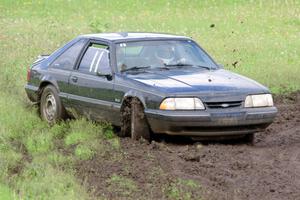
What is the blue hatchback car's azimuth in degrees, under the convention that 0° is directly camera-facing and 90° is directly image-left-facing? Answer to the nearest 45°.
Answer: approximately 315°
